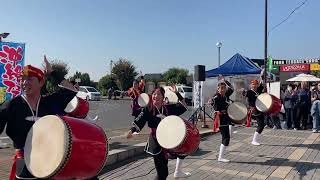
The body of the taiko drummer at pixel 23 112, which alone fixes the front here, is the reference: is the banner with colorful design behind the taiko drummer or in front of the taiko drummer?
behind

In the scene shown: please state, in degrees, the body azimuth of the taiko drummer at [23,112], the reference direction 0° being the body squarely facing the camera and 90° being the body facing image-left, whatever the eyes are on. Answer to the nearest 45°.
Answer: approximately 0°

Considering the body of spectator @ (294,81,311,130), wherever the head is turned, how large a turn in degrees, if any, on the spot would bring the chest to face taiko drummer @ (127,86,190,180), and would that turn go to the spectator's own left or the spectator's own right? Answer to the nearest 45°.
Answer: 0° — they already face them

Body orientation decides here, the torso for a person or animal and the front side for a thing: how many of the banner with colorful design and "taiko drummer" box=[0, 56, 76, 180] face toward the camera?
2

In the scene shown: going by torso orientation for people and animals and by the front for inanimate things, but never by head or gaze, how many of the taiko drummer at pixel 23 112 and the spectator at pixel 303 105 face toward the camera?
2
